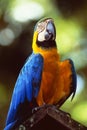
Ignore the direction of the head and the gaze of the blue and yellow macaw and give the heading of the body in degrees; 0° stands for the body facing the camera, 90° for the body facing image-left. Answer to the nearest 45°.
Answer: approximately 315°
